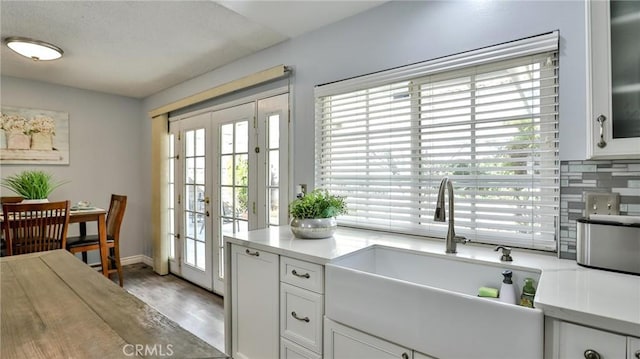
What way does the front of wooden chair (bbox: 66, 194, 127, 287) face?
to the viewer's left

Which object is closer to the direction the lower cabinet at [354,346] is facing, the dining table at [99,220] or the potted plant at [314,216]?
the dining table

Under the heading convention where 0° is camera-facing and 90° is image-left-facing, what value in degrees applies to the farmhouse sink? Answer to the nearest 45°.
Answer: approximately 45°

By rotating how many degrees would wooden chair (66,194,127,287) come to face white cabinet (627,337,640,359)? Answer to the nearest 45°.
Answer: approximately 90° to its left

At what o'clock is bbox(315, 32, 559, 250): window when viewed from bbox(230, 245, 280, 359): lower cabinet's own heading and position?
The window is roughly at 8 o'clock from the lower cabinet.

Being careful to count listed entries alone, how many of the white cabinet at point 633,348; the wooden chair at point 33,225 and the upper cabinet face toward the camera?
2

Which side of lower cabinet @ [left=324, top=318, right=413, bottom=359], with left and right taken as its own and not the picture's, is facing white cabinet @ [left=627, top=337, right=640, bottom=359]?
left

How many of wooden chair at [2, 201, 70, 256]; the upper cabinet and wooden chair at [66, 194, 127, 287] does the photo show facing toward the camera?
1

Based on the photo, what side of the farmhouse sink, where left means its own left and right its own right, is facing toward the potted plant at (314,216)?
right

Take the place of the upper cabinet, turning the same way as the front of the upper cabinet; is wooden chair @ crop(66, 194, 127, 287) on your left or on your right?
on your right

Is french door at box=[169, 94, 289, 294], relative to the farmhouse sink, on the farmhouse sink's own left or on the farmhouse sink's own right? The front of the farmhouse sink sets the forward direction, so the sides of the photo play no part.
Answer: on the farmhouse sink's own right

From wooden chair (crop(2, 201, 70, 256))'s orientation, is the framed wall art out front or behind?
out front

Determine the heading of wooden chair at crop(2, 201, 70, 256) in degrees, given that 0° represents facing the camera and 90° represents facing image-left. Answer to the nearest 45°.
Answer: approximately 180°

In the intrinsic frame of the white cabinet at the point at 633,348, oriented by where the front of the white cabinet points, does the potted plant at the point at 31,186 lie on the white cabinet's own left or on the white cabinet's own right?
on the white cabinet's own right

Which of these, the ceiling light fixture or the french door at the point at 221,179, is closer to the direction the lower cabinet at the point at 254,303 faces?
the ceiling light fixture

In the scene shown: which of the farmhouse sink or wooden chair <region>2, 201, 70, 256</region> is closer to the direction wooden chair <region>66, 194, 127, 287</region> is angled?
the wooden chair
